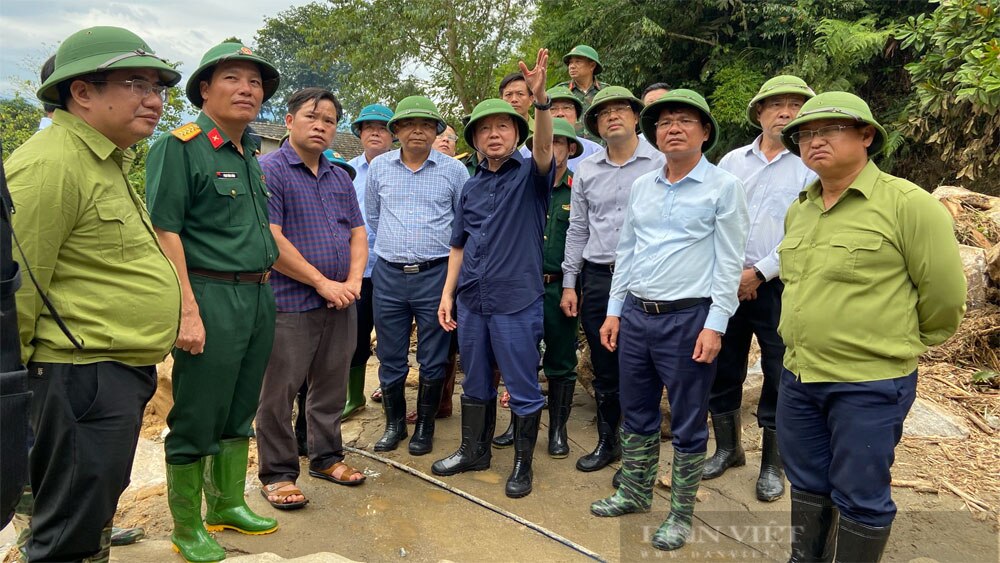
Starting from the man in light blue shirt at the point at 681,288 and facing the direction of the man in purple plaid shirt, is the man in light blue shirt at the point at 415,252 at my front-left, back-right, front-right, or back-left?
front-right

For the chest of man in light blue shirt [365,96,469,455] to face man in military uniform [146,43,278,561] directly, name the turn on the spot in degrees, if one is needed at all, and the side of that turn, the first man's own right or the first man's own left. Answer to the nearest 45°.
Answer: approximately 45° to the first man's own right

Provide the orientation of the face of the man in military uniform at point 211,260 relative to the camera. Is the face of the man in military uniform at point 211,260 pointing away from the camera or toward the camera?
toward the camera

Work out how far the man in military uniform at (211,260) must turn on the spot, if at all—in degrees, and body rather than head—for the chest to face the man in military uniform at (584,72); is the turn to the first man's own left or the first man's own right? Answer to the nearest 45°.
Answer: approximately 90° to the first man's own left

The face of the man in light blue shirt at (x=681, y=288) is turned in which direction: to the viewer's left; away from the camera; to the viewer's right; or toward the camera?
toward the camera

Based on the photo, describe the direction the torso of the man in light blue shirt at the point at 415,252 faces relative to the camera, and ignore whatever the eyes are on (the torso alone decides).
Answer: toward the camera

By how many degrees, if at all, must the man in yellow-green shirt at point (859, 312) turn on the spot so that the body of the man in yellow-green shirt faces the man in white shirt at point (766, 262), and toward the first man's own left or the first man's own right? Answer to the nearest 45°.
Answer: approximately 90° to the first man's own right

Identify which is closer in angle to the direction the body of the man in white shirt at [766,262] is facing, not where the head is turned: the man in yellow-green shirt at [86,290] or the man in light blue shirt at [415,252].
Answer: the man in yellow-green shirt

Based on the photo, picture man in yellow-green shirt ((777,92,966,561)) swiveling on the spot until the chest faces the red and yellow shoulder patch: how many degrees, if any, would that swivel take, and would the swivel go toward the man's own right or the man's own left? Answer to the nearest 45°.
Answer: approximately 45° to the man's own right

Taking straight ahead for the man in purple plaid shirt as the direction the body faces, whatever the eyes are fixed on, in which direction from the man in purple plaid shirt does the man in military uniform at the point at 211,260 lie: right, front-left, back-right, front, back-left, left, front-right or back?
right

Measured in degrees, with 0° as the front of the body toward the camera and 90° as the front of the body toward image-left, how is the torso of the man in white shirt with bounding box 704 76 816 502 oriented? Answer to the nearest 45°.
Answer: approximately 45°

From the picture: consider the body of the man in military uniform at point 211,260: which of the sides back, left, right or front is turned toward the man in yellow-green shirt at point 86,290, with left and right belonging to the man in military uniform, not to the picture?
right
